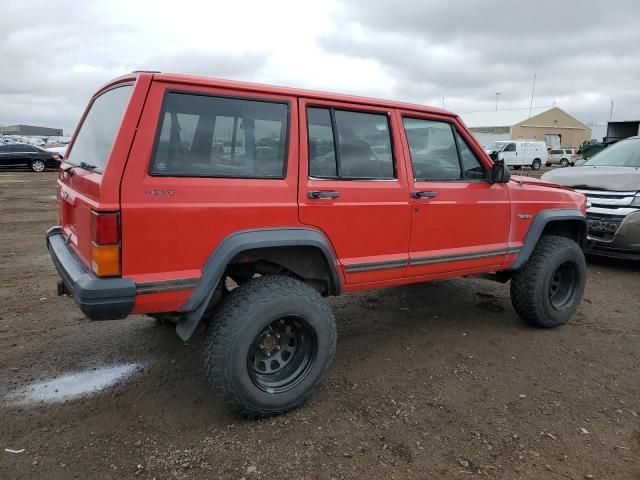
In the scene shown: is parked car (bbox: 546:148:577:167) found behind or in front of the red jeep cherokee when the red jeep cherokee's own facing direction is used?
in front

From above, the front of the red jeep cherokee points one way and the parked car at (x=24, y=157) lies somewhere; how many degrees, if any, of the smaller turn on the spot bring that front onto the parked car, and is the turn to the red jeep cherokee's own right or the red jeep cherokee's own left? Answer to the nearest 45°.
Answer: approximately 90° to the red jeep cherokee's own left

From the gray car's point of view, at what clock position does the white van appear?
The white van is roughly at 4 o'clock from the gray car.

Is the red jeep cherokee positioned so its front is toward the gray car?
yes

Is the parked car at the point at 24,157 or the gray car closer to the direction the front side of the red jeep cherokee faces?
the gray car

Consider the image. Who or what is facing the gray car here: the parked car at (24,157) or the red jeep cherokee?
the red jeep cherokee

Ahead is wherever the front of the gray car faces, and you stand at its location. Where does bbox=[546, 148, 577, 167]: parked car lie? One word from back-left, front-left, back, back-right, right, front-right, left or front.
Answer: back-right

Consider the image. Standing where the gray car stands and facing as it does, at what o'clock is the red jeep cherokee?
The red jeep cherokee is roughly at 11 o'clock from the gray car.

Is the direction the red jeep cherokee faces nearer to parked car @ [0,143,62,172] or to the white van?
the white van

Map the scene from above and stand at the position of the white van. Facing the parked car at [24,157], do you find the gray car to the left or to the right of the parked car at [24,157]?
left

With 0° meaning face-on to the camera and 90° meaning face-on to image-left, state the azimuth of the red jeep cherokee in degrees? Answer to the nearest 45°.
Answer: approximately 225°
